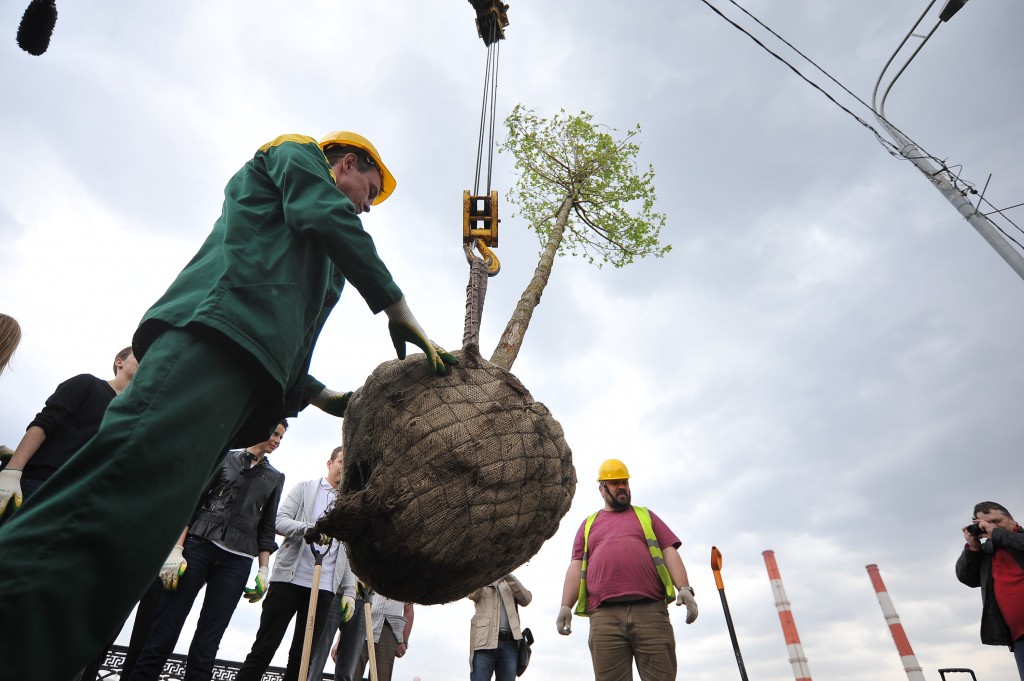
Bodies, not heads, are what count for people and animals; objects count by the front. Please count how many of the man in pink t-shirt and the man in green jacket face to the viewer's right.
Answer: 1

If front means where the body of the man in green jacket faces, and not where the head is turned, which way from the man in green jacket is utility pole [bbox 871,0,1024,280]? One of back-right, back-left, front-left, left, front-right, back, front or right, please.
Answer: front

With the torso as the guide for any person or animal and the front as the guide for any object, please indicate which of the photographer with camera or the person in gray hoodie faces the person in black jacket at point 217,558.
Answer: the photographer with camera

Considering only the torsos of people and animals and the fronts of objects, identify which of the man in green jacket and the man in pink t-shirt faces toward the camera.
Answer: the man in pink t-shirt

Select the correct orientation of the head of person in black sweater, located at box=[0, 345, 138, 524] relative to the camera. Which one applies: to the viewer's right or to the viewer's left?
to the viewer's right

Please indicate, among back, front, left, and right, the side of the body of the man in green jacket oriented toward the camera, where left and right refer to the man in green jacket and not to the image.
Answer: right

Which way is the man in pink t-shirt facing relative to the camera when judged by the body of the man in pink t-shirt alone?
toward the camera

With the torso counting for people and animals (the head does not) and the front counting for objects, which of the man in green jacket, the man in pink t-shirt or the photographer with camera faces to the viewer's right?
the man in green jacket

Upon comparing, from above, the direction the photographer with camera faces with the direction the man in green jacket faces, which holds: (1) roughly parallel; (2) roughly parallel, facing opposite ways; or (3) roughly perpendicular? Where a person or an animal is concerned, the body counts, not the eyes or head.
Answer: roughly parallel, facing opposite ways

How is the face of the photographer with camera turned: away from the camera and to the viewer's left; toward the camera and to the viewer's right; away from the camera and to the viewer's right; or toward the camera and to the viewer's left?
toward the camera and to the viewer's left

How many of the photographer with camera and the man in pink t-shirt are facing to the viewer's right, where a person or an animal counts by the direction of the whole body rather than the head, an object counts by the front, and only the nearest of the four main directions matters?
0

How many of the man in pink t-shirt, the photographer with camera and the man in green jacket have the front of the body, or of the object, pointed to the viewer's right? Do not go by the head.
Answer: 1
